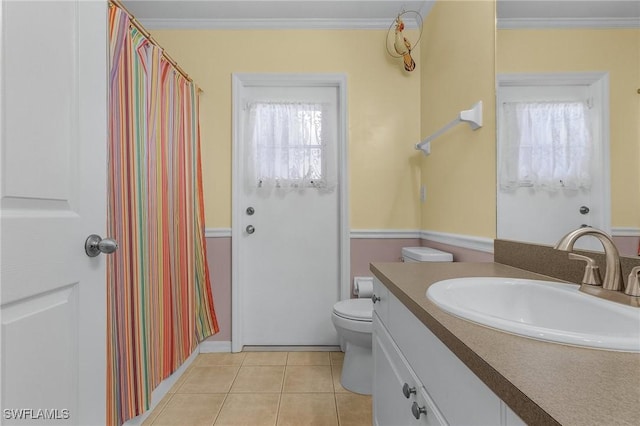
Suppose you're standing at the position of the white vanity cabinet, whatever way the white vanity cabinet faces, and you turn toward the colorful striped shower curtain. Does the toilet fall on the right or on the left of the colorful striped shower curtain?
right

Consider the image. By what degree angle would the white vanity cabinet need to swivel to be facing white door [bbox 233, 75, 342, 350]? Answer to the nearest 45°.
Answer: approximately 90° to its right

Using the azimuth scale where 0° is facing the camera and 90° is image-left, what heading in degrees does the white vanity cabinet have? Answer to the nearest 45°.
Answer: approximately 45°

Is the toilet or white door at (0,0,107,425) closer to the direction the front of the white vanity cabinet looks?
the white door

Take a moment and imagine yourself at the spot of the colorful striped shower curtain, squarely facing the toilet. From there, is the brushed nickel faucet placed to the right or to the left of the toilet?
right

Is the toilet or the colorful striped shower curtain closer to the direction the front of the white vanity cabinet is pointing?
the colorful striped shower curtain
